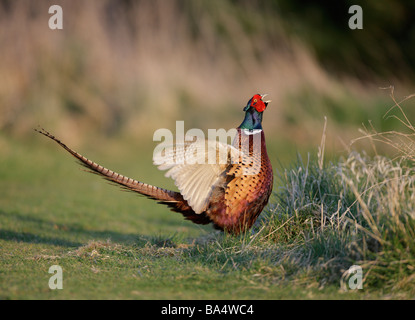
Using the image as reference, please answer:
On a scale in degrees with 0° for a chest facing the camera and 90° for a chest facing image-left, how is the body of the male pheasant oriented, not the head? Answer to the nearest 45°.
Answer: approximately 270°
